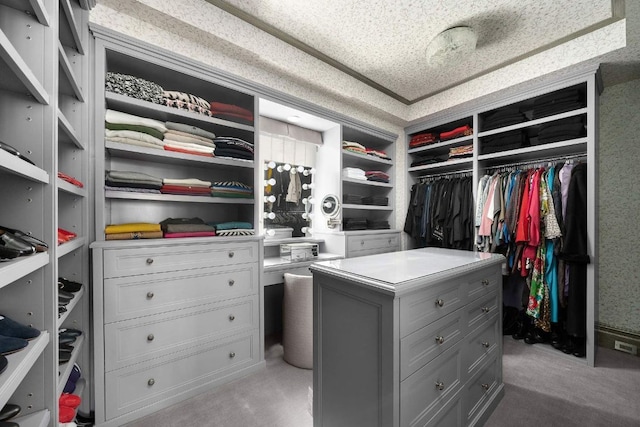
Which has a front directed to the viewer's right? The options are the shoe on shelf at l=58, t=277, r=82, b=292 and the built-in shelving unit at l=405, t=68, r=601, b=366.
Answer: the shoe on shelf

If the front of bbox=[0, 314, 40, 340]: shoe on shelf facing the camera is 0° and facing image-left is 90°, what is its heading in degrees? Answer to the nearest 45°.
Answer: approximately 270°

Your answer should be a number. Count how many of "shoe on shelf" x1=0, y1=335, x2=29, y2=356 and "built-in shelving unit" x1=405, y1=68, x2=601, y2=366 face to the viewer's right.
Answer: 1

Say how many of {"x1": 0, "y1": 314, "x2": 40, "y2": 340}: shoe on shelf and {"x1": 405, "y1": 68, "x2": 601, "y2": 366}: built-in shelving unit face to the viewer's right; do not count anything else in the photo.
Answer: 1

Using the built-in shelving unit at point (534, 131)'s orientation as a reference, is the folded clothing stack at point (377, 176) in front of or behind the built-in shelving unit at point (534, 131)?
in front

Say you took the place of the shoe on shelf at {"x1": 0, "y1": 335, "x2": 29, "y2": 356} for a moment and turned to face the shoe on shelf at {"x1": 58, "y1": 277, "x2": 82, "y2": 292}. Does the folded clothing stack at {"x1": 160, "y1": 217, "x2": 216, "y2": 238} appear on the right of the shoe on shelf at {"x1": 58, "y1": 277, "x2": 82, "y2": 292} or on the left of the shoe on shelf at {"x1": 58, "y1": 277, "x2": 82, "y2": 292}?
right

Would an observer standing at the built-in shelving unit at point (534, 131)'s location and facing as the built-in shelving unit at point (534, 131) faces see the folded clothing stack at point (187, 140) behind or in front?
in front

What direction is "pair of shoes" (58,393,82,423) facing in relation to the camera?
to the viewer's right

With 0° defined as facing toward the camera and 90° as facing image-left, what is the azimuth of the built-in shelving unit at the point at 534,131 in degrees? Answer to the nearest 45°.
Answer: approximately 45°

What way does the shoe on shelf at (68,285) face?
to the viewer's right

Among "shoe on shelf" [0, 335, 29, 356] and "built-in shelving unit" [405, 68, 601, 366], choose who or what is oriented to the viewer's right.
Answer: the shoe on shelf

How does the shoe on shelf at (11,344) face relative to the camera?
to the viewer's right

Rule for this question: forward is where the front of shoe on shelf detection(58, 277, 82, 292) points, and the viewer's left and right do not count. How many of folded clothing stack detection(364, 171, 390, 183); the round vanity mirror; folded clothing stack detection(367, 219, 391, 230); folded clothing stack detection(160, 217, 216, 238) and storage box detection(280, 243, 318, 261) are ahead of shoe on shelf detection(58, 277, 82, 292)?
5

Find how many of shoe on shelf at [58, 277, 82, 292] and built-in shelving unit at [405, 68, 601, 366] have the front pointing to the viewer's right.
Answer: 1
